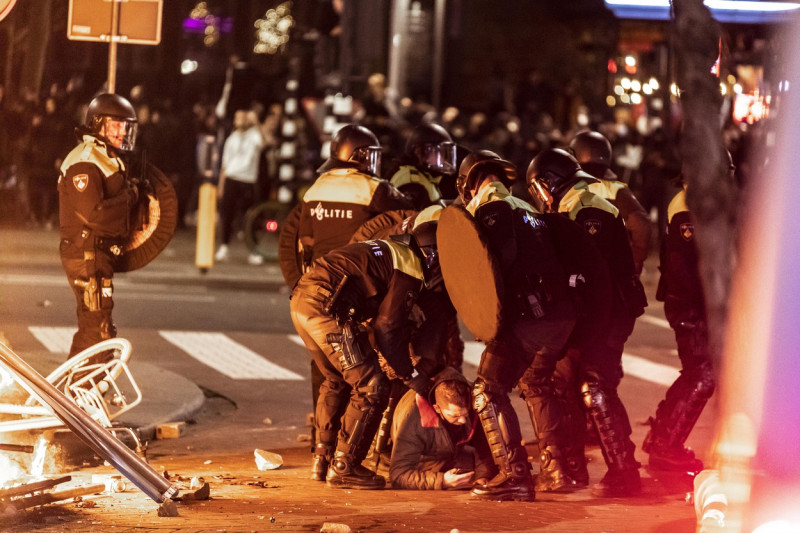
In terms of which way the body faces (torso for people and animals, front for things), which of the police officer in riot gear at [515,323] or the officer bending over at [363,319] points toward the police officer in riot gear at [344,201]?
the police officer in riot gear at [515,323]

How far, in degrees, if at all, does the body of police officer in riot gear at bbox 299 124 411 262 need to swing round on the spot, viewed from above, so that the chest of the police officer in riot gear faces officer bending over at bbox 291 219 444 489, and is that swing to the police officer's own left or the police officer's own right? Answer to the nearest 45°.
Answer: approximately 135° to the police officer's own right

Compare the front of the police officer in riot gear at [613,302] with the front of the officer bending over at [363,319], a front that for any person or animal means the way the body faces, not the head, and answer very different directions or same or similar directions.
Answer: very different directions

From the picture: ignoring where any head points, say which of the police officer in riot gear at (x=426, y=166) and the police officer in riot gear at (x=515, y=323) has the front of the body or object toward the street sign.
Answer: the police officer in riot gear at (x=515, y=323)

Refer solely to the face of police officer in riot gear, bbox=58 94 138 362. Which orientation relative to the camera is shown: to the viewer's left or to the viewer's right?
to the viewer's right

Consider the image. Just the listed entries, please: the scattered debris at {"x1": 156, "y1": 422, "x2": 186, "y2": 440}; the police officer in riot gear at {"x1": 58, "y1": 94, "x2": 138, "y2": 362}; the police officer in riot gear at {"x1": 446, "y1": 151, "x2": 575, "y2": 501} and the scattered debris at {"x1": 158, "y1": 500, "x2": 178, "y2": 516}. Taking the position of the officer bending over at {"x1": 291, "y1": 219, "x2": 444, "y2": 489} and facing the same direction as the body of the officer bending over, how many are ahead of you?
1

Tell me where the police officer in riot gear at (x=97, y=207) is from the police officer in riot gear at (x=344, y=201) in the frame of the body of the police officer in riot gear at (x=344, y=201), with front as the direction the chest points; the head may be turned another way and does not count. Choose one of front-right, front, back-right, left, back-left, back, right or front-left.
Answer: back-left

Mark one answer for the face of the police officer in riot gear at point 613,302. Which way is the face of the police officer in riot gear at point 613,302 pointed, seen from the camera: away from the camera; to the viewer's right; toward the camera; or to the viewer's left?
to the viewer's left

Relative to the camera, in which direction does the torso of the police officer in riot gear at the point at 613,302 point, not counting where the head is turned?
to the viewer's left

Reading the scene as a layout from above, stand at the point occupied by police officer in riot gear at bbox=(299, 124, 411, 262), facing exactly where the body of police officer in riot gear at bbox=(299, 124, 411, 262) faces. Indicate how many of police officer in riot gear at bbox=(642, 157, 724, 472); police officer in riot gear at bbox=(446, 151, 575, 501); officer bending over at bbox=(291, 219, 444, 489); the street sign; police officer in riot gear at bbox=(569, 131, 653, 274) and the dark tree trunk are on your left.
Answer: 1

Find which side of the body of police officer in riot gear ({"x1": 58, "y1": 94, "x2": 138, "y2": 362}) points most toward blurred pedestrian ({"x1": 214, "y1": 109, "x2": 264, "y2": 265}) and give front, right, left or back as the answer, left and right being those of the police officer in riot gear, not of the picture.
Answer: left

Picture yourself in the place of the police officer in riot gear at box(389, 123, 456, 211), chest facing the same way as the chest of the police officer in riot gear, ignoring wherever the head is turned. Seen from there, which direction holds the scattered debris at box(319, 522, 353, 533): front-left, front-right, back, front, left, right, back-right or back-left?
right

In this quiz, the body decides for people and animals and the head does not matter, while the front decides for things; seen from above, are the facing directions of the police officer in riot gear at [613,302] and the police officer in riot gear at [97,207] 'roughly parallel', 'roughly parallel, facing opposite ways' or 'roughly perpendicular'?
roughly parallel, facing opposite ways

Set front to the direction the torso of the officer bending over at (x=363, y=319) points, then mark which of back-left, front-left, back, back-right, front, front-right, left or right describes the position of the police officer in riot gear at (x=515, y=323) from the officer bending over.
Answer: front

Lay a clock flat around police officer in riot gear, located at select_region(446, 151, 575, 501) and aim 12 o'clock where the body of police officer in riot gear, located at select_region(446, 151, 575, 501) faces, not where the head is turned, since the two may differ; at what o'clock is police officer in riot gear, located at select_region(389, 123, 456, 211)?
police officer in riot gear, located at select_region(389, 123, 456, 211) is roughly at 1 o'clock from police officer in riot gear, located at select_region(446, 151, 575, 501).

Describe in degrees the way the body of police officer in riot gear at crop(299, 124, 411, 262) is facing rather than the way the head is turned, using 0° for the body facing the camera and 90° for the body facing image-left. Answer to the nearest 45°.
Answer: approximately 225°

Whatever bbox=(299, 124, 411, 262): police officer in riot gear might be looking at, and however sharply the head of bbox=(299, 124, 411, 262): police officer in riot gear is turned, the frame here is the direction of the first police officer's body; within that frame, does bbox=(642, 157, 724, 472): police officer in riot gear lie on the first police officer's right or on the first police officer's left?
on the first police officer's right

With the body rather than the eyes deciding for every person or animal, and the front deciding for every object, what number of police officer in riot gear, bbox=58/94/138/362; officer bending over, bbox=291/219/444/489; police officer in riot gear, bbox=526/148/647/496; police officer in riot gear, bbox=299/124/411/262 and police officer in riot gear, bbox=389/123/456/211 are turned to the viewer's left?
1
